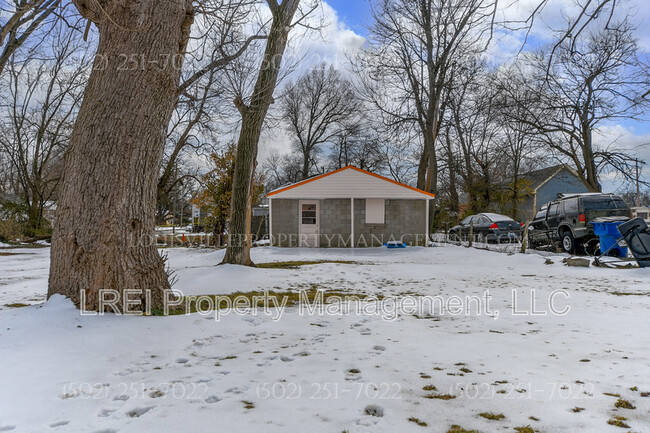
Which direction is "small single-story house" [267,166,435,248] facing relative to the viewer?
toward the camera

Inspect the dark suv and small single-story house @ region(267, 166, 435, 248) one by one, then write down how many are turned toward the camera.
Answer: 1

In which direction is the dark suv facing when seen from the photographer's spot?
facing away from the viewer and to the left of the viewer

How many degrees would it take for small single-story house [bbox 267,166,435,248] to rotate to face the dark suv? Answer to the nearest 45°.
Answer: approximately 45° to its left

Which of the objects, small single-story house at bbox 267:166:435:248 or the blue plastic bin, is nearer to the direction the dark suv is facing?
the small single-story house

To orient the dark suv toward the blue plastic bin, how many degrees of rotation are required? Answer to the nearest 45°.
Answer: approximately 135° to its left

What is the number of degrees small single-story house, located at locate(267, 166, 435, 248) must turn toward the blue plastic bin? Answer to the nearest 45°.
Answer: approximately 45° to its left

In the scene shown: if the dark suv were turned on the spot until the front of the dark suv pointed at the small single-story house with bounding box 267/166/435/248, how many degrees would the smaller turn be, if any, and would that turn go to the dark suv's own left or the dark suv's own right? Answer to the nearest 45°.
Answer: approximately 45° to the dark suv's own left

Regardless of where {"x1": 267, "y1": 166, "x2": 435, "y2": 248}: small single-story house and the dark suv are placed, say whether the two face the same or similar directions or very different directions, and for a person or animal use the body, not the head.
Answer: very different directions
